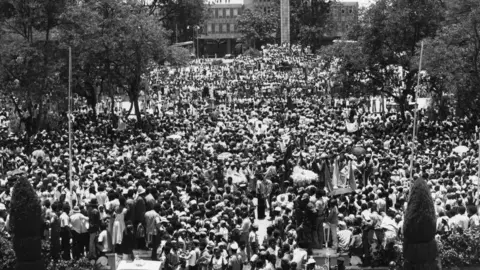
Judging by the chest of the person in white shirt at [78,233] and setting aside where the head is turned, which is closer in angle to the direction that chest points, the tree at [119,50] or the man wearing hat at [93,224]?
the tree

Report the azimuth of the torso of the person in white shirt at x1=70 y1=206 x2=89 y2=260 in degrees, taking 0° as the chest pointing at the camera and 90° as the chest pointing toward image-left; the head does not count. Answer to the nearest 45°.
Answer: approximately 180°

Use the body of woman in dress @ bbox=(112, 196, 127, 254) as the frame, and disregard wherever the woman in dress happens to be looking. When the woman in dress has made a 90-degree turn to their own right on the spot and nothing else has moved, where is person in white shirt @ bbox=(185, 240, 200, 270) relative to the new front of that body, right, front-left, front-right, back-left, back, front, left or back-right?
front

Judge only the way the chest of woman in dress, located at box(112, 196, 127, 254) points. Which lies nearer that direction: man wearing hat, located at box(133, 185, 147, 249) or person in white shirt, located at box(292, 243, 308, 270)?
the man wearing hat

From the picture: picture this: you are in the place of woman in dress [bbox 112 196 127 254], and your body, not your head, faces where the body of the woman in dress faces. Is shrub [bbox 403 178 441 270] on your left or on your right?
on your right

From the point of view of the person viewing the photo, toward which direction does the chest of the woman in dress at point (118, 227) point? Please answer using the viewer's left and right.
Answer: facing away from the viewer and to the right of the viewer

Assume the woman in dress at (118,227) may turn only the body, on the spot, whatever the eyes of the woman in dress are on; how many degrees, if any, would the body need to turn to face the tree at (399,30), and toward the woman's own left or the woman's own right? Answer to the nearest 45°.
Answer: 0° — they already face it

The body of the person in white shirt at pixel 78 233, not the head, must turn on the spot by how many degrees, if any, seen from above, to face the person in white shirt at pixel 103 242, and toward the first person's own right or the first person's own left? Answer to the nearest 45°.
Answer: approximately 135° to the first person's own right

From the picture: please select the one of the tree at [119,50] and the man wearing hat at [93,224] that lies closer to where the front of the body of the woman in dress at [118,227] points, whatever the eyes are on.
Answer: the tree

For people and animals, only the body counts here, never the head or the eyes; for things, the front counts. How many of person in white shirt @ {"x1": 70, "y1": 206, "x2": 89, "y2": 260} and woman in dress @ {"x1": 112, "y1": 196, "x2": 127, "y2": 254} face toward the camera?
0

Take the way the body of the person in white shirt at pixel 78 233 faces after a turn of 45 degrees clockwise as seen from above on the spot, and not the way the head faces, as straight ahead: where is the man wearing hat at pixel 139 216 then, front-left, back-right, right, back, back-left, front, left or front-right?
front-right

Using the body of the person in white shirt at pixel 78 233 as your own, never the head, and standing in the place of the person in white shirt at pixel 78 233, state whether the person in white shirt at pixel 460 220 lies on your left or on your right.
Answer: on your right
